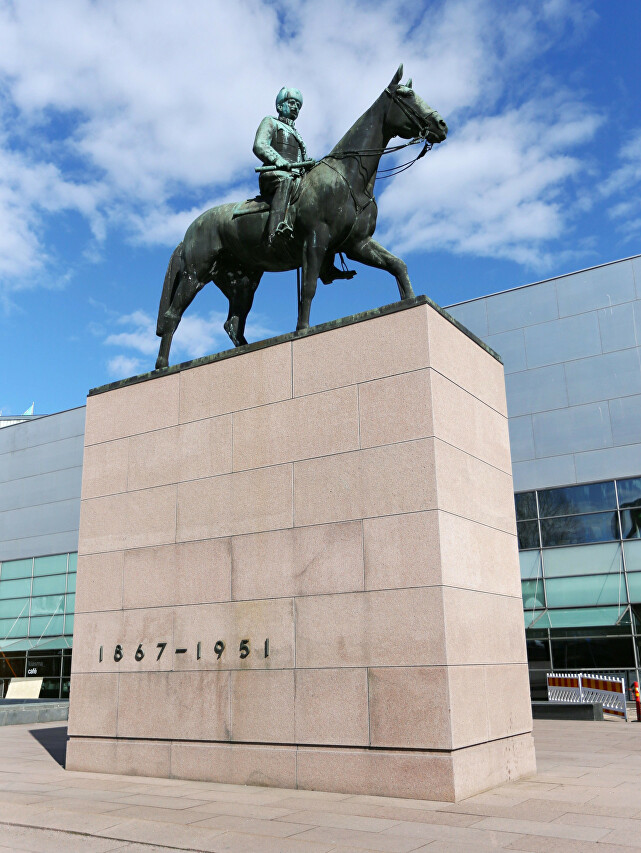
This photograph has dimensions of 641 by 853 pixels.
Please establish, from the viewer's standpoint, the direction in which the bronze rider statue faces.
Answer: facing the viewer and to the right of the viewer

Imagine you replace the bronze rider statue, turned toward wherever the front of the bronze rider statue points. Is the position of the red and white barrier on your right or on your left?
on your left

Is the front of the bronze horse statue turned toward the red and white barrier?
no
